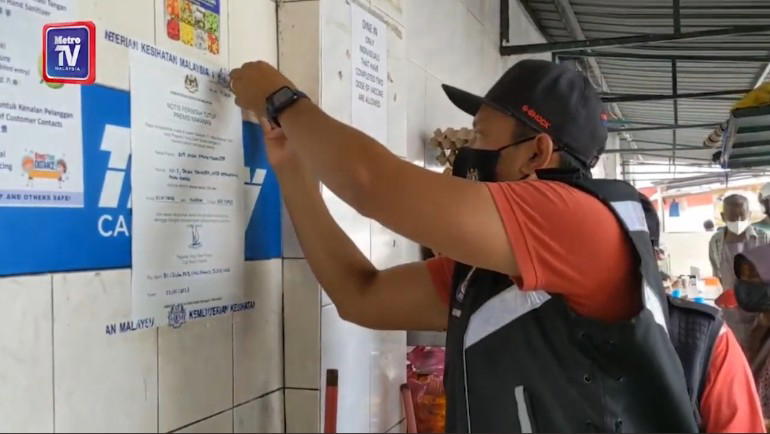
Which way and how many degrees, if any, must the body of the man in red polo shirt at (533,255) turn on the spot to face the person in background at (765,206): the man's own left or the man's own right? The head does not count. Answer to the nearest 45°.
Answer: approximately 135° to the man's own right

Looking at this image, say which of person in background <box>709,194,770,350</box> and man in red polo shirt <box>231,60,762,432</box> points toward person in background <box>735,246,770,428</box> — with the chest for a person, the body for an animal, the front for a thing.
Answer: person in background <box>709,194,770,350</box>

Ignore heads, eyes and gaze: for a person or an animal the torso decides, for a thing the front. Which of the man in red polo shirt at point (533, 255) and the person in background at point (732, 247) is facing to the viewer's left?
the man in red polo shirt

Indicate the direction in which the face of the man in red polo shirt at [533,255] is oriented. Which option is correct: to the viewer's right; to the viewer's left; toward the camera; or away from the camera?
to the viewer's left

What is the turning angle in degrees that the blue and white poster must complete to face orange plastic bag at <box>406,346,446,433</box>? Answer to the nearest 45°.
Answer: approximately 90° to its left

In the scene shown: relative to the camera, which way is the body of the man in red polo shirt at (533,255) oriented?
to the viewer's left

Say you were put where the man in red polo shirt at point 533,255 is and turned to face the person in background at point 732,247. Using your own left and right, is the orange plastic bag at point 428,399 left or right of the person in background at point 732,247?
left

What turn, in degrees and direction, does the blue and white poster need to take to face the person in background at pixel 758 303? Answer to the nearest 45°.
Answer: approximately 45° to its left

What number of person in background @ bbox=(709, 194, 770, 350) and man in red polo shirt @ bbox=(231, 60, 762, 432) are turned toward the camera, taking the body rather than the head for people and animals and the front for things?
1

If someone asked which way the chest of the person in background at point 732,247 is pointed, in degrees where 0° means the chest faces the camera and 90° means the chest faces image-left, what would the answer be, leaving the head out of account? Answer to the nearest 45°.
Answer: approximately 0°

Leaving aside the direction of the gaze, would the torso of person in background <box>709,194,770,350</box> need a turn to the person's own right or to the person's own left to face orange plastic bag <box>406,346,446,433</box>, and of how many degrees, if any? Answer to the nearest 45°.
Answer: approximately 45° to the person's own right

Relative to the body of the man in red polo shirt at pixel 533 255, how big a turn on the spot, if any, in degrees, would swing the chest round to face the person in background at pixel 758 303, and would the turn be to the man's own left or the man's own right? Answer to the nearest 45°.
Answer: approximately 135° to the man's own right

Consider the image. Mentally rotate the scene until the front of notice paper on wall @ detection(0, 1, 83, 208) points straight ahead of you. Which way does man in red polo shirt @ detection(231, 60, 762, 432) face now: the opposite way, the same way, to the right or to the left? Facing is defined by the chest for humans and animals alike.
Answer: the opposite way
